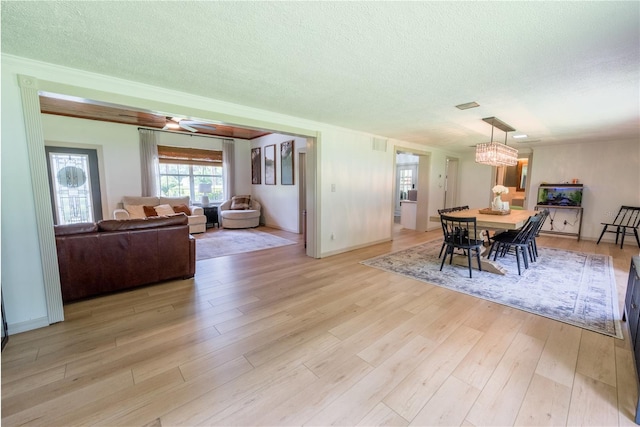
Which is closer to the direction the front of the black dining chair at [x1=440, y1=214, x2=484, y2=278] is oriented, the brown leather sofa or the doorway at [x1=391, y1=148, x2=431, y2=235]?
the doorway

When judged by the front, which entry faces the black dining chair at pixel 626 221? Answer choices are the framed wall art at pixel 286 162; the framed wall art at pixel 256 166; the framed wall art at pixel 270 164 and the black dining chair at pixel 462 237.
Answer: the black dining chair at pixel 462 237

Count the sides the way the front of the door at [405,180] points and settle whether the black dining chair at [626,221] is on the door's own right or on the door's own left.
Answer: on the door's own left

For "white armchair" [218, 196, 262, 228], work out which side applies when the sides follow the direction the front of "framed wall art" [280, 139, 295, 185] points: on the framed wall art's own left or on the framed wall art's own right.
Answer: on the framed wall art's own right

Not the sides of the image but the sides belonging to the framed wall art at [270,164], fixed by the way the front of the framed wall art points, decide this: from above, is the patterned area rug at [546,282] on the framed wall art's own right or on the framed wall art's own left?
on the framed wall art's own left

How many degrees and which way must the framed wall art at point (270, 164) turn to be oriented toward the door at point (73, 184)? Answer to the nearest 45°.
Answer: approximately 45° to its right

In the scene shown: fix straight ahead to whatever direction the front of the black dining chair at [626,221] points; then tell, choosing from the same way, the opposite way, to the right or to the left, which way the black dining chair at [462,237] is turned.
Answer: the opposite way

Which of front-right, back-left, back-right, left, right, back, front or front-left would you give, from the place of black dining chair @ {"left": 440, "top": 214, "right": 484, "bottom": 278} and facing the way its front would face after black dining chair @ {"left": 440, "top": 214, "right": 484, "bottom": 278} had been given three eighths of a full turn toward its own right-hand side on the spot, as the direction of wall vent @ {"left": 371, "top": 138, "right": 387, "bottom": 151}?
back-right

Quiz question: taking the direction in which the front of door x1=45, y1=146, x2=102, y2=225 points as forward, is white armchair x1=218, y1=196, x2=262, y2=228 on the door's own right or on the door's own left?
on the door's own left

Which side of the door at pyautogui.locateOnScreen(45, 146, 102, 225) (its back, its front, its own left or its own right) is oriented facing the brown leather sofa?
front

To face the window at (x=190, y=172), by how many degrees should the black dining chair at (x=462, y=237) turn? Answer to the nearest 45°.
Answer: approximately 135° to its left

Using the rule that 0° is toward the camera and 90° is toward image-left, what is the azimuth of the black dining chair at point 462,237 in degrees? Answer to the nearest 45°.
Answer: approximately 225°

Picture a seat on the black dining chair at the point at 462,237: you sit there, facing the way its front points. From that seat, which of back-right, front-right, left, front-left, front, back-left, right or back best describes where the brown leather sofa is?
back

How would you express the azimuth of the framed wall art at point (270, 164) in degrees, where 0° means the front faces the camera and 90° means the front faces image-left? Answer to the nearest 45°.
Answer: approximately 45°
